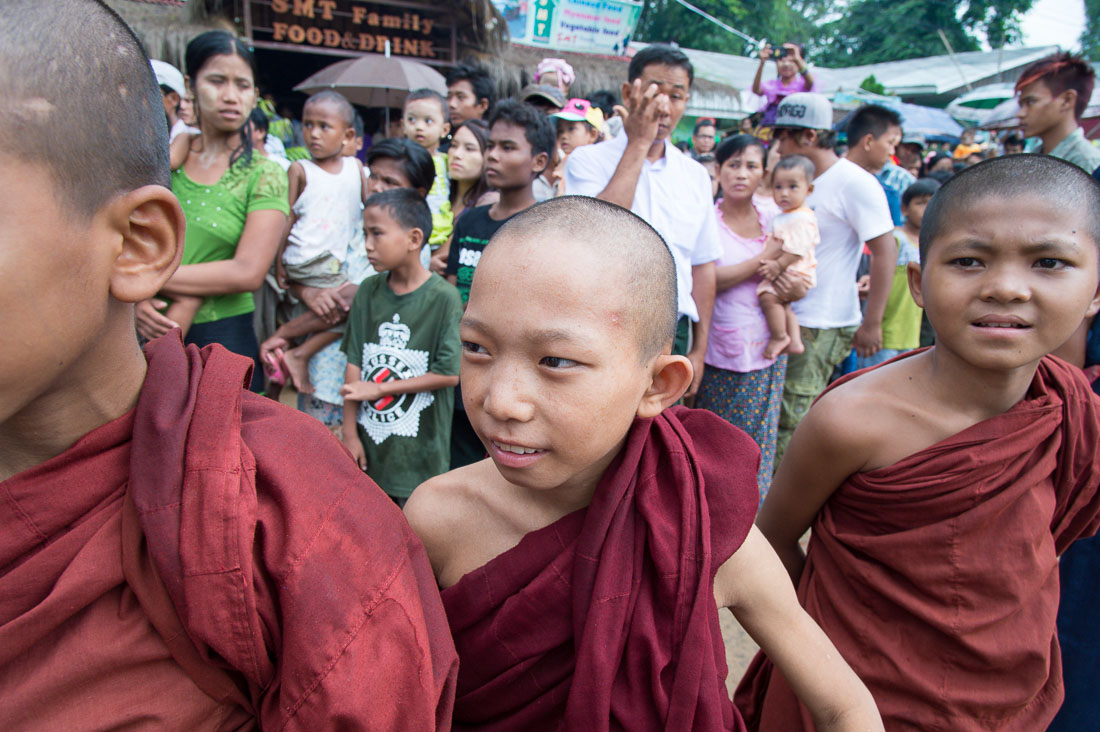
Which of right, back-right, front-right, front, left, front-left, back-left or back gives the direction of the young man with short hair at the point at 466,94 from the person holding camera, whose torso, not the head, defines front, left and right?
front-right

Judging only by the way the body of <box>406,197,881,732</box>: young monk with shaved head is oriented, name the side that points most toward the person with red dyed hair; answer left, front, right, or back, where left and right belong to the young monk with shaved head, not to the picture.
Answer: back

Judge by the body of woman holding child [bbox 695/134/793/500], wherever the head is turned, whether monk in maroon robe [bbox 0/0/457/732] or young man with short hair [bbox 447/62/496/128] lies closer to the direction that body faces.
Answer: the monk in maroon robe
